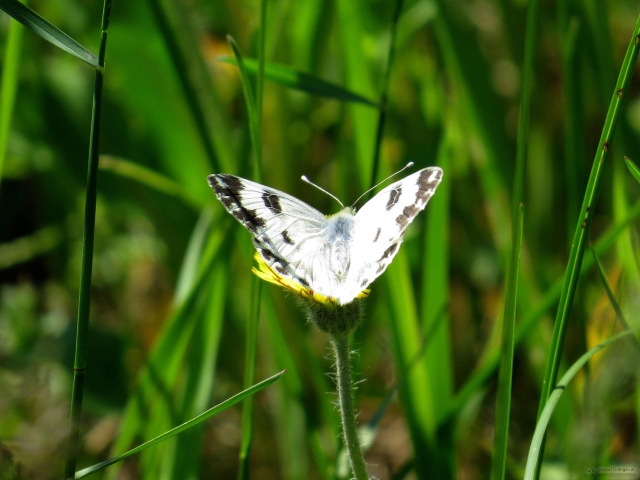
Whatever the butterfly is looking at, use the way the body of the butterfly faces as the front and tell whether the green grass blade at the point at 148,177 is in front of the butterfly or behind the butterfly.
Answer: in front

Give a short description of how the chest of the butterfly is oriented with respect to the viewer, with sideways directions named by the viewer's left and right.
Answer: facing away from the viewer

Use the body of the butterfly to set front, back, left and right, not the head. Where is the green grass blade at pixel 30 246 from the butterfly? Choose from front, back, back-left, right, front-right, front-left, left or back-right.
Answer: front-left
